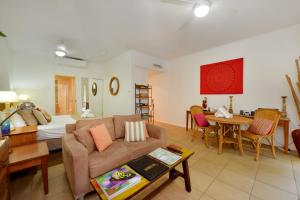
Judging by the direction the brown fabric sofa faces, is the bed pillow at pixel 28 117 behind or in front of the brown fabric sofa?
behind

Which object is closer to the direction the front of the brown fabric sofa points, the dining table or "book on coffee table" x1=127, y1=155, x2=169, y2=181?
the book on coffee table

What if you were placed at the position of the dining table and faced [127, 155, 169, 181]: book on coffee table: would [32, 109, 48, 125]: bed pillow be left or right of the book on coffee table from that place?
right

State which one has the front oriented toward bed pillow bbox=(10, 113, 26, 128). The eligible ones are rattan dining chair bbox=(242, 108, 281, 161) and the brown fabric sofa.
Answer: the rattan dining chair

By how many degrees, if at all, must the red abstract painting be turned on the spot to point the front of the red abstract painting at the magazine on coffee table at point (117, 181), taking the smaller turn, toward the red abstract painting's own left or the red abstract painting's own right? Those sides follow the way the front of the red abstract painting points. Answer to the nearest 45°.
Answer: approximately 45° to the red abstract painting's own left

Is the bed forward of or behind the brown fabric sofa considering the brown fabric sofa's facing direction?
behind

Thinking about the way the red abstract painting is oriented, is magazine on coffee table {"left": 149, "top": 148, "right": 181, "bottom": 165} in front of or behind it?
in front

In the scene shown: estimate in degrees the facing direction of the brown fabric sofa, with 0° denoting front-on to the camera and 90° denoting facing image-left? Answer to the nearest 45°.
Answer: approximately 315°

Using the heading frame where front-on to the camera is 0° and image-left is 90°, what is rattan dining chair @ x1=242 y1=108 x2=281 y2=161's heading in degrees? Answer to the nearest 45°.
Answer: approximately 45°

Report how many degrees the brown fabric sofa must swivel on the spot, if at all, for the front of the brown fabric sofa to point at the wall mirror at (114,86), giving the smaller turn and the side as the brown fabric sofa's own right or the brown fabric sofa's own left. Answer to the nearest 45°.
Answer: approximately 135° to the brown fabric sofa's own left
